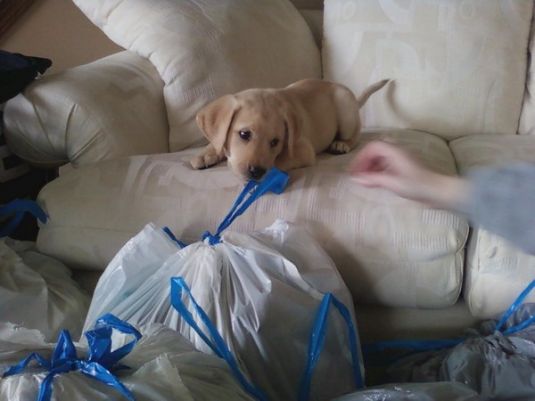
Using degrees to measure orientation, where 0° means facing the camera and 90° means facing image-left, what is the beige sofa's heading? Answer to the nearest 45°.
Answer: approximately 0°

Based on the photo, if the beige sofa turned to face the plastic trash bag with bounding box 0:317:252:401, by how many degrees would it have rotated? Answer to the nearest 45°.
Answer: approximately 45° to its right

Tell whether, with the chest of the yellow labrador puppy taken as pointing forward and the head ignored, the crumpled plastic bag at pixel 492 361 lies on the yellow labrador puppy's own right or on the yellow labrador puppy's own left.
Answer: on the yellow labrador puppy's own left
